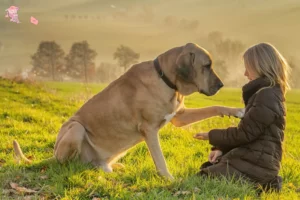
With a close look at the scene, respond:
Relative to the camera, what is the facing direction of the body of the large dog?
to the viewer's right
